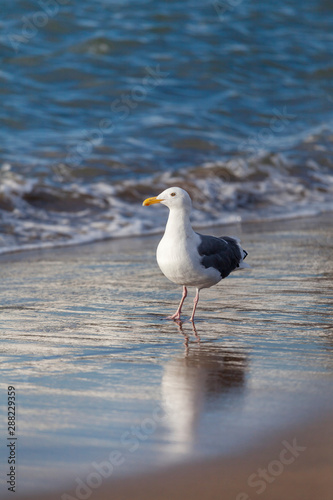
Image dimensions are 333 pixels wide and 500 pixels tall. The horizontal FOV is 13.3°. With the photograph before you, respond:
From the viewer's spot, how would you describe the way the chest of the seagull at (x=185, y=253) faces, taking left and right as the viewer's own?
facing the viewer and to the left of the viewer
